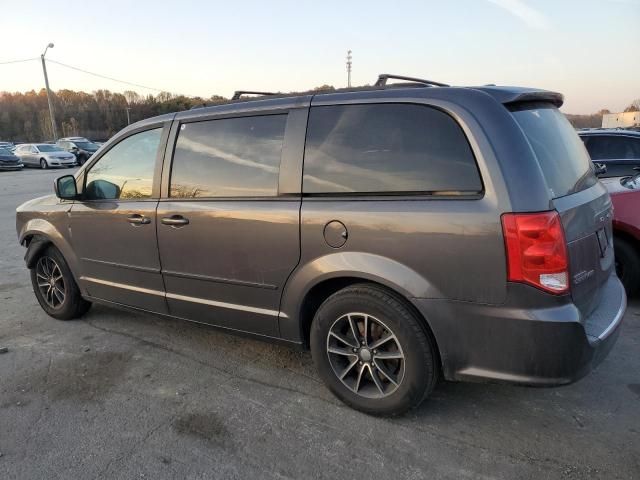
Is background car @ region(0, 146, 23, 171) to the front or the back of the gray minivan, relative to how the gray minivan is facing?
to the front

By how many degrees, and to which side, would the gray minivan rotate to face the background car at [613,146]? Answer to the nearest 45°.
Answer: approximately 90° to its right

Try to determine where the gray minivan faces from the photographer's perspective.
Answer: facing away from the viewer and to the left of the viewer

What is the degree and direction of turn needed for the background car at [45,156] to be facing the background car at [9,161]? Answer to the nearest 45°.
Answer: approximately 135° to its right

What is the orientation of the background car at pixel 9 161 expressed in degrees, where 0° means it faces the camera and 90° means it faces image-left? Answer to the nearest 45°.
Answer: approximately 315°

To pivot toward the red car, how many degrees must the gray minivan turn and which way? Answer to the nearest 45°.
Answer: approximately 90° to its right

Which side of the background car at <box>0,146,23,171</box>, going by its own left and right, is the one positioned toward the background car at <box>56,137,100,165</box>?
left
